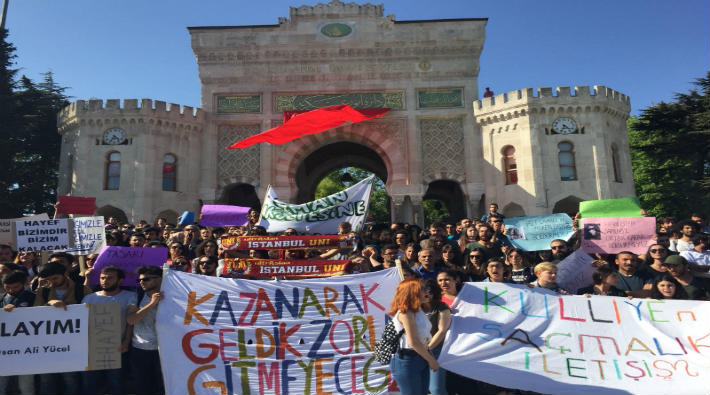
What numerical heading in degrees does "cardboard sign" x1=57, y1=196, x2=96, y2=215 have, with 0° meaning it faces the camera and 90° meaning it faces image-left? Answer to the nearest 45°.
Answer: approximately 0°

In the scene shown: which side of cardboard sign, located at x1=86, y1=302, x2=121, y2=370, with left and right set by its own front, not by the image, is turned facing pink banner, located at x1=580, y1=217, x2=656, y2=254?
left

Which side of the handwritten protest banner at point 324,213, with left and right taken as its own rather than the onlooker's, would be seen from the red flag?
back

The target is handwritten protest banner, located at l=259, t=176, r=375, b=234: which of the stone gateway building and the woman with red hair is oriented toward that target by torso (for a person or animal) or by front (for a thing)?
the stone gateway building

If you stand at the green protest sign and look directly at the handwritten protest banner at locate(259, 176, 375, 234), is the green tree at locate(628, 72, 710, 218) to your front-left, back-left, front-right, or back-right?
back-right

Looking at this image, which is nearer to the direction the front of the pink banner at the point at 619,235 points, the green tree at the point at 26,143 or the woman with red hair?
the woman with red hair

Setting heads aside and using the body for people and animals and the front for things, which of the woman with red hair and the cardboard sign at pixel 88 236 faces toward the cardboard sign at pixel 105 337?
the cardboard sign at pixel 88 236

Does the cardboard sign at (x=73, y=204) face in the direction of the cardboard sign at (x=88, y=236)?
yes
